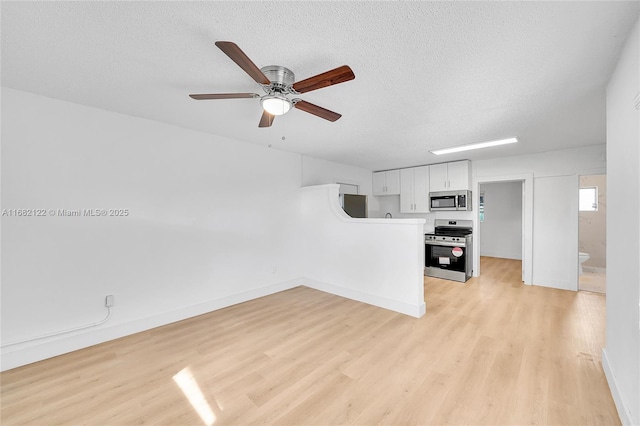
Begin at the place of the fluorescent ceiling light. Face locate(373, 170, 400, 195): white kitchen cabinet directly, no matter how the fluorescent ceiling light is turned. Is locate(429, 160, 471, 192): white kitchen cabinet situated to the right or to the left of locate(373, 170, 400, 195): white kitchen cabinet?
right

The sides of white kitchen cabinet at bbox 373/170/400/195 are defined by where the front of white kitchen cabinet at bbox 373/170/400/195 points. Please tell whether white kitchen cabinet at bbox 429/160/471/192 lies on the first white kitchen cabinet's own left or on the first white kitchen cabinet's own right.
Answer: on the first white kitchen cabinet's own left

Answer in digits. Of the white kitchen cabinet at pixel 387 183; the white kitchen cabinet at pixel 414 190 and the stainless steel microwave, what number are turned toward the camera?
3

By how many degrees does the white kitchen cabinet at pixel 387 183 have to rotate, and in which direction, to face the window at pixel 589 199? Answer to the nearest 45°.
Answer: approximately 90° to its left

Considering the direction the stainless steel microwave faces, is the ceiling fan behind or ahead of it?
ahead

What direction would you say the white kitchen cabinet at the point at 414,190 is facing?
toward the camera

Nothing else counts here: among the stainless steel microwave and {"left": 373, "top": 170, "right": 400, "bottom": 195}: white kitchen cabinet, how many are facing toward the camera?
2

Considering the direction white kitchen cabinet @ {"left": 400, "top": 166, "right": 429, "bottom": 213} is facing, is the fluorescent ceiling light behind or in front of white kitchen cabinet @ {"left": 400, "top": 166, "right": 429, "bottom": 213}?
in front

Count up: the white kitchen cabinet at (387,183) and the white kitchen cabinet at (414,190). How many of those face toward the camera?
2

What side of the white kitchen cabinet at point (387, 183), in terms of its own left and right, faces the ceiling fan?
front

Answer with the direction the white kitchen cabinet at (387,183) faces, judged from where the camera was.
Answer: facing the viewer

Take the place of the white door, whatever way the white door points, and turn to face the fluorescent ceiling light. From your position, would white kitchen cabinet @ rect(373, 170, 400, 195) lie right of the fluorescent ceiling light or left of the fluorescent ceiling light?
right
